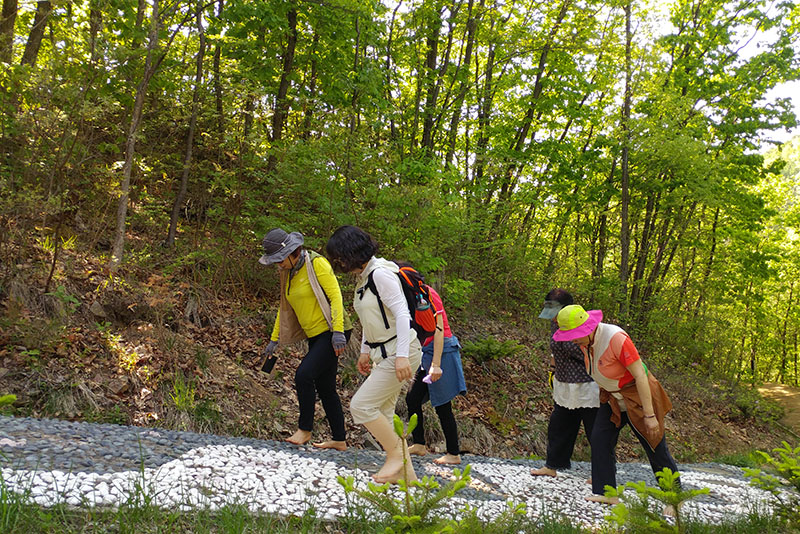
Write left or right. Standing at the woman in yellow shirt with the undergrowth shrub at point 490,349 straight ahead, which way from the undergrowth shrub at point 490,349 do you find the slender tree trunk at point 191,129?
left

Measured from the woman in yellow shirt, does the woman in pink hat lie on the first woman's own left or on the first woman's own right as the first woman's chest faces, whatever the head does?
on the first woman's own left

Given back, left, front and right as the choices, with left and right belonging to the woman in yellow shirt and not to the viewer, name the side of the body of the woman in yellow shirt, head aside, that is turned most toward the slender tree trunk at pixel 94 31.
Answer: right

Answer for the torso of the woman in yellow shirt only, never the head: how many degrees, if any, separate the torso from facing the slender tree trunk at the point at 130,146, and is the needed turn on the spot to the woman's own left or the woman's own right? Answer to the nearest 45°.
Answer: approximately 90° to the woman's own right

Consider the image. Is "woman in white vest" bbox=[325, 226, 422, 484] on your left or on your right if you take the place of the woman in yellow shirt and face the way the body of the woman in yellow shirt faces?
on your left

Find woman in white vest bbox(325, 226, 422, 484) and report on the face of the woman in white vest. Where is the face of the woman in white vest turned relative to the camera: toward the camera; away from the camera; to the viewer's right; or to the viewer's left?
to the viewer's left

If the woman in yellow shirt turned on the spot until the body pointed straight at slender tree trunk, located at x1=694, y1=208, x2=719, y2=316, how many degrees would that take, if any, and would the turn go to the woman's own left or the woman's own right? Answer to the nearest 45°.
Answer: approximately 180°

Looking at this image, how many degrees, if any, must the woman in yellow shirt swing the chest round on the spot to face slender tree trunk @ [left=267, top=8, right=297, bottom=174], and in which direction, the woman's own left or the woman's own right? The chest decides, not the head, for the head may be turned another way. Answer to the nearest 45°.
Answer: approximately 135° to the woman's own right

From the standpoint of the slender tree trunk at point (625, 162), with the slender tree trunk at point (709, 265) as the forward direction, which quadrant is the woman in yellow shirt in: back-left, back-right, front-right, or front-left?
back-right

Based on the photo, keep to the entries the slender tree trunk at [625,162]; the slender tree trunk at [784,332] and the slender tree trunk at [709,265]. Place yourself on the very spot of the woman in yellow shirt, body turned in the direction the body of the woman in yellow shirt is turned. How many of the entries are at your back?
3

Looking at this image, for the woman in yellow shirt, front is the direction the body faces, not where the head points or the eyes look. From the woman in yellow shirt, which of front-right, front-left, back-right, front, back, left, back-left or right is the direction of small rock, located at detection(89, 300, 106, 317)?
right

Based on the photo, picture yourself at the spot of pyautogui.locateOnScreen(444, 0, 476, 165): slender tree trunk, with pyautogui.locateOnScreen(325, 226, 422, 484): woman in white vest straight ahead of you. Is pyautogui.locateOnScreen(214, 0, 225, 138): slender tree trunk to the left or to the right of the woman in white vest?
right
